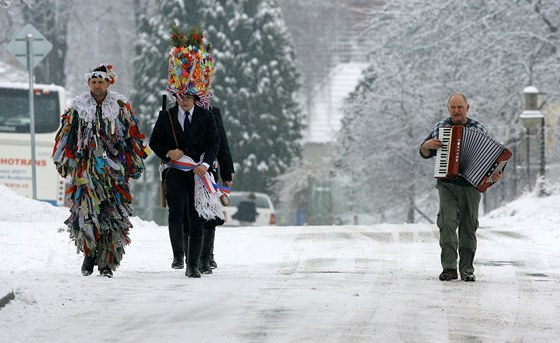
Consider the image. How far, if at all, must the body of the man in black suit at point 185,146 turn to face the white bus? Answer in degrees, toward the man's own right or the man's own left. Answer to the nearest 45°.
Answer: approximately 180°

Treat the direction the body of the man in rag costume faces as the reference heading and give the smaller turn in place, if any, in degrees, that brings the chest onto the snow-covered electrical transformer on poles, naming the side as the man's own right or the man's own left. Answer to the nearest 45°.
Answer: approximately 135° to the man's own left

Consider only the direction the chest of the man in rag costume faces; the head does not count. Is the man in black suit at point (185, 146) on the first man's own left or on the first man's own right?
on the first man's own left
